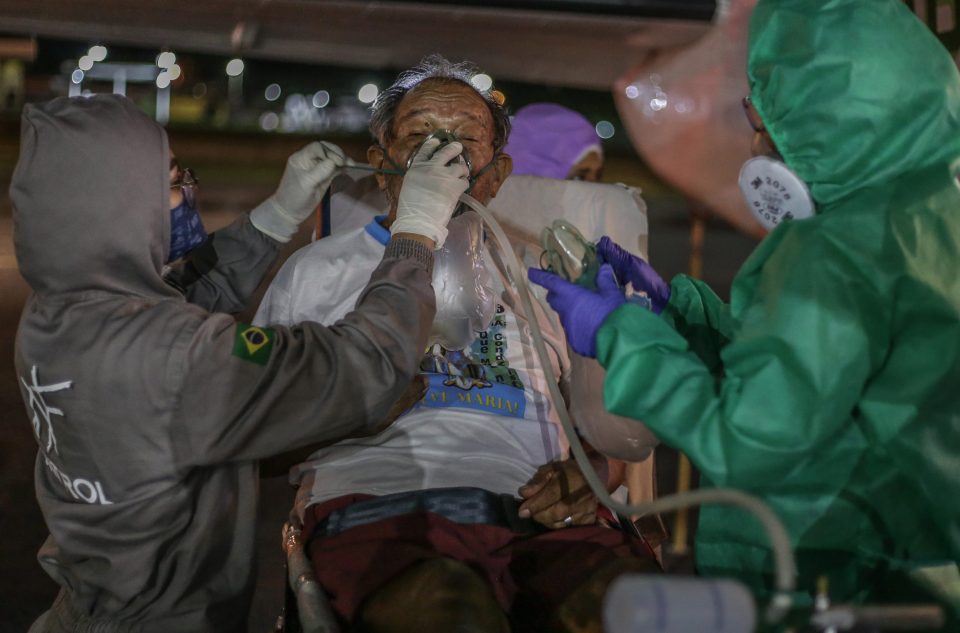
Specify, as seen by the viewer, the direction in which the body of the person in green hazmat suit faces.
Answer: to the viewer's left

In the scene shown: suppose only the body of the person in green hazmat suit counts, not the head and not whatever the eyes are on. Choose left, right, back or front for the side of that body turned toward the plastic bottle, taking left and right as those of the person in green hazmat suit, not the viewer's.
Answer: left
